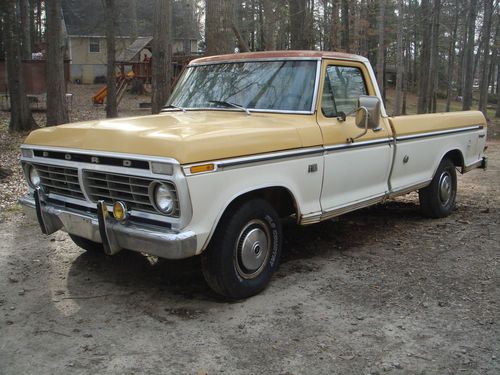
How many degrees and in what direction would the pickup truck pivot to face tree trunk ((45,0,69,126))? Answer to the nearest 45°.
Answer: approximately 90° to its right

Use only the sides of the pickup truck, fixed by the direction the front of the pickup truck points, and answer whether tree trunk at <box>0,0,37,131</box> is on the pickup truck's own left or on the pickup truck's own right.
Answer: on the pickup truck's own right

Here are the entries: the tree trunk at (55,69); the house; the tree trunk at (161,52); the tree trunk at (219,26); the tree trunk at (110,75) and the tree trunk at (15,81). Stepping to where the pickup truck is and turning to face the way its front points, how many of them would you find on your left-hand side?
0

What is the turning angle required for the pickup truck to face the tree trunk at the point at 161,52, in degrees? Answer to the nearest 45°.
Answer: approximately 135° to its right

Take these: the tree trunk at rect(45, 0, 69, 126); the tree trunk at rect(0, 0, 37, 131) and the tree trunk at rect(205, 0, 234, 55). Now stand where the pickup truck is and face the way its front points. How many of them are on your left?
0

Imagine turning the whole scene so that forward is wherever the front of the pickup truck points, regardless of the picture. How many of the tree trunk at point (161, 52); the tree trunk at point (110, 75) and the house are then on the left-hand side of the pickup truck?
0

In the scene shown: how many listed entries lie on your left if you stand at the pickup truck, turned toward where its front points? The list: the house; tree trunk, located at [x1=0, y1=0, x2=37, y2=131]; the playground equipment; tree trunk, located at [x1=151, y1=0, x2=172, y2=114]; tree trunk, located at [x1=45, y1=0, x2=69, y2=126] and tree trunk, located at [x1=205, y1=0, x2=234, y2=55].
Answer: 0

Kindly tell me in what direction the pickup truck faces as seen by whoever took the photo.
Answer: facing the viewer and to the left of the viewer

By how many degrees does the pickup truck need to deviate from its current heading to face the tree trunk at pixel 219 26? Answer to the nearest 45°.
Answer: approximately 135° to its right

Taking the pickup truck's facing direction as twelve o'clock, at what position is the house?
The house is roughly at 4 o'clock from the pickup truck.

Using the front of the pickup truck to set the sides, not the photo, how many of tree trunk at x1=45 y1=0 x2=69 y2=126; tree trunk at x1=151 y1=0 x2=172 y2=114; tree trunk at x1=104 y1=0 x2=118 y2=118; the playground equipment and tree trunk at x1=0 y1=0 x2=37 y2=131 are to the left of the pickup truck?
0

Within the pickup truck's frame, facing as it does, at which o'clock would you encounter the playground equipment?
The playground equipment is roughly at 4 o'clock from the pickup truck.

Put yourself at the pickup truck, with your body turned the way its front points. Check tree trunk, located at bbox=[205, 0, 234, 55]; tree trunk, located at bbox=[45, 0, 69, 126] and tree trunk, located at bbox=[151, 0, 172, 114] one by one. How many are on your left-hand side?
0
